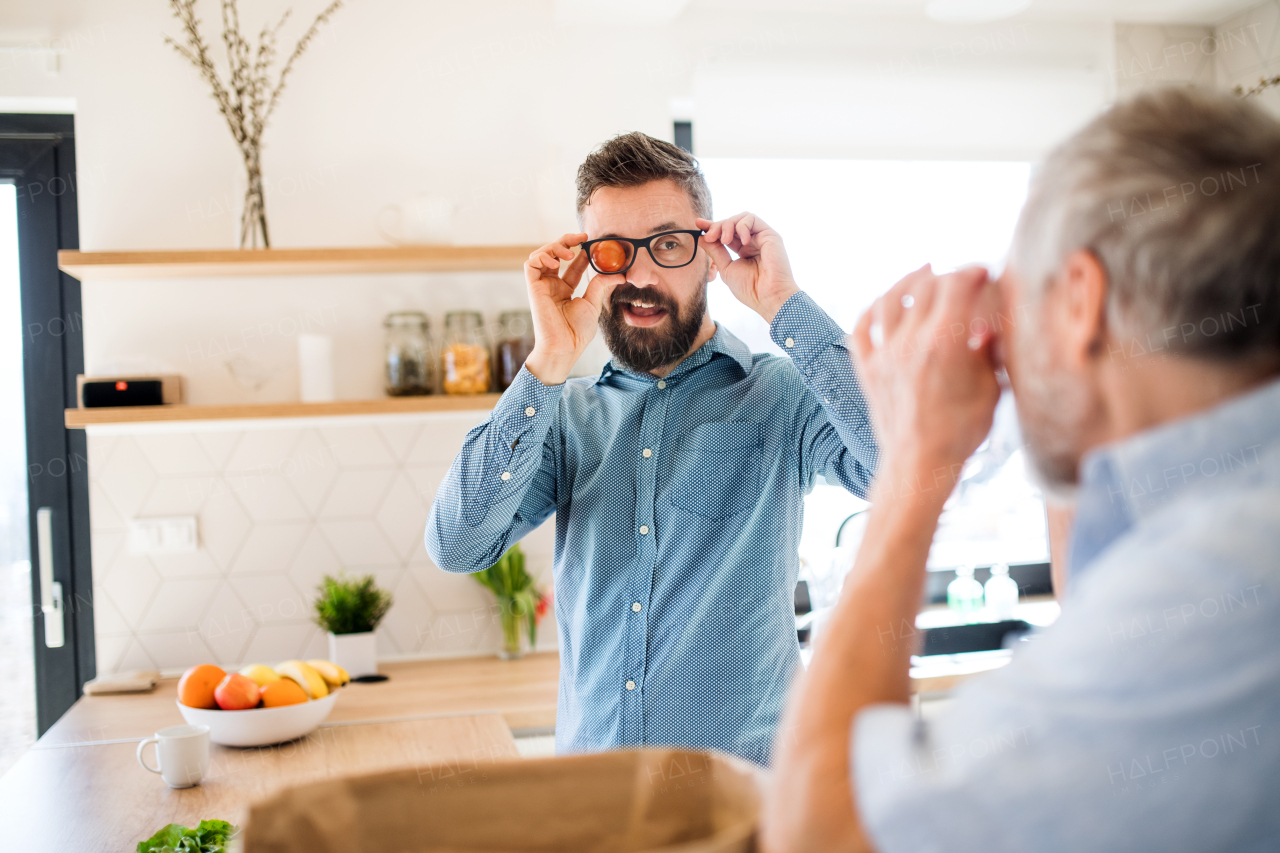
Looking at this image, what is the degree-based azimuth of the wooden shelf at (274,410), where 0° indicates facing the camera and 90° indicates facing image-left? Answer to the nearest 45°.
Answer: approximately 0°

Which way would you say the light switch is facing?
toward the camera

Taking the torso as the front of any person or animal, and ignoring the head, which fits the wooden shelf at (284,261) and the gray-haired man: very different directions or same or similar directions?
very different directions

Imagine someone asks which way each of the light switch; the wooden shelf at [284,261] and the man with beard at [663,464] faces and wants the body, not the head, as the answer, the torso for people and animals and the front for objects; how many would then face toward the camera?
3

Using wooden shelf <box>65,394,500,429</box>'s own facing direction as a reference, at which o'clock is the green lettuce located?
The green lettuce is roughly at 12 o'clock from the wooden shelf.

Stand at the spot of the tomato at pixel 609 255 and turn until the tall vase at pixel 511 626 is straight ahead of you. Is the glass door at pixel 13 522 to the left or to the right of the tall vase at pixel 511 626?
left

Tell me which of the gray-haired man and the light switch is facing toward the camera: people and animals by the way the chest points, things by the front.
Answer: the light switch

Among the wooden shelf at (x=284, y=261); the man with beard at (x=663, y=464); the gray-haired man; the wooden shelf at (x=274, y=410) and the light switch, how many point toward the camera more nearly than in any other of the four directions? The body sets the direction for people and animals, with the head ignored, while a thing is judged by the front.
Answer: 4

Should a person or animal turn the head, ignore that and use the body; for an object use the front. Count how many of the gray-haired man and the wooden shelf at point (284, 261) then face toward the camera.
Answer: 1

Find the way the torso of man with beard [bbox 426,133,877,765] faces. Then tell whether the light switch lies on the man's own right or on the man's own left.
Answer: on the man's own right

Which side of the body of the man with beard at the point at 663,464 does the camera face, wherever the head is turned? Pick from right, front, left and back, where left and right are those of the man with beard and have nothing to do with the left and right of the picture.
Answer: front

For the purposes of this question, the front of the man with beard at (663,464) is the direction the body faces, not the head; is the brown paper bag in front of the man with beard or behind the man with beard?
in front

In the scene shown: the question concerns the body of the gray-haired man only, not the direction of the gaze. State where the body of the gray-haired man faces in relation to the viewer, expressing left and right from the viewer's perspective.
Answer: facing away from the viewer and to the left of the viewer

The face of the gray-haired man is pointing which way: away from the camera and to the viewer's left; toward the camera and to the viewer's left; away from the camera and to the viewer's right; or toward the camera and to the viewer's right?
away from the camera and to the viewer's left

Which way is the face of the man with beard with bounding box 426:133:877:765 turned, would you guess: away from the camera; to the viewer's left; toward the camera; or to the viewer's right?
toward the camera

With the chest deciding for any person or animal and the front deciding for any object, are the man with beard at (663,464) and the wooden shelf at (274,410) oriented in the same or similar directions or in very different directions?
same or similar directions

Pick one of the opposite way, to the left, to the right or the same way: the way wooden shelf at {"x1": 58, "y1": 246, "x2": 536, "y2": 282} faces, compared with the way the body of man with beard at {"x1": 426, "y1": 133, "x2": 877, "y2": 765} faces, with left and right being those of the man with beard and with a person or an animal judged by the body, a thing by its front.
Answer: the same way
